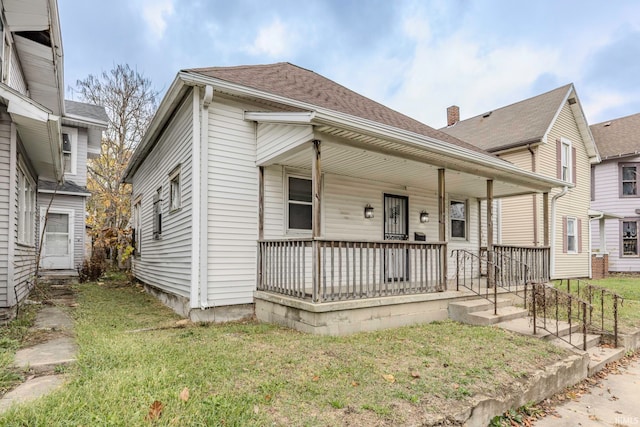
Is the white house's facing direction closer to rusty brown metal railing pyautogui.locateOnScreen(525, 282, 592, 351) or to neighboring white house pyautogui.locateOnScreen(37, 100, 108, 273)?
the rusty brown metal railing

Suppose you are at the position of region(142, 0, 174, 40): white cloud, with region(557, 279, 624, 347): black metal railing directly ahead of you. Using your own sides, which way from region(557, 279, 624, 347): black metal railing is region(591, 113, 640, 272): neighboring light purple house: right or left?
left

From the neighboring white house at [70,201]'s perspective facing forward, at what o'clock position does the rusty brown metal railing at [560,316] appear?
The rusty brown metal railing is roughly at 11 o'clock from the neighboring white house.

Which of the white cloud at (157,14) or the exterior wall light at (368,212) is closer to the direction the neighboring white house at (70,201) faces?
the exterior wall light

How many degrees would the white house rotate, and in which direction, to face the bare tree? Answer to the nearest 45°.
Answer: approximately 180°

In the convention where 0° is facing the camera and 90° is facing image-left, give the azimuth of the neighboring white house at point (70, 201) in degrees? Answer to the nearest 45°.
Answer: approximately 0°
